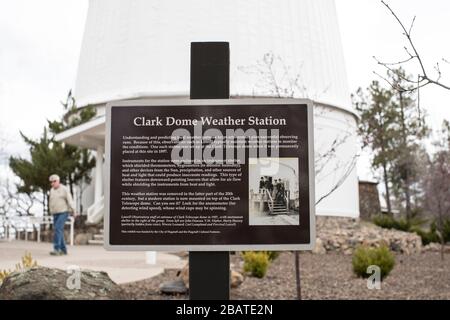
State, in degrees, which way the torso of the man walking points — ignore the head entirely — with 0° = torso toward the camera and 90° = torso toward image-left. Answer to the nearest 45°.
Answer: approximately 45°

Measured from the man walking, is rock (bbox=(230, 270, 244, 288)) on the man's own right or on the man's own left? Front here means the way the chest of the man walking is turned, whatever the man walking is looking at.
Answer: on the man's own left

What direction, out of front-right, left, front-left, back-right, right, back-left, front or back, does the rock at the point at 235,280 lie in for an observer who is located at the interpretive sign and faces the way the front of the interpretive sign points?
back

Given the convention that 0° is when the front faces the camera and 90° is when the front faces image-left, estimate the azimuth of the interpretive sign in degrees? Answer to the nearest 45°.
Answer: approximately 0°

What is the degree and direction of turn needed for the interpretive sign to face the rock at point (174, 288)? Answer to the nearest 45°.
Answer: approximately 180°

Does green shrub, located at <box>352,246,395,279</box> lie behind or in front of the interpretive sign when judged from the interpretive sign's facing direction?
behind

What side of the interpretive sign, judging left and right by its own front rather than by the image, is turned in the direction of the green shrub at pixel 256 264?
back

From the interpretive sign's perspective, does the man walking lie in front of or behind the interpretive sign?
behind
